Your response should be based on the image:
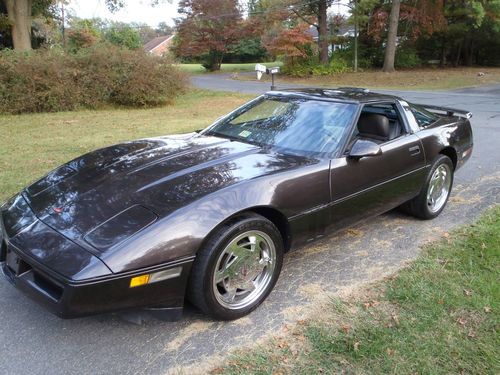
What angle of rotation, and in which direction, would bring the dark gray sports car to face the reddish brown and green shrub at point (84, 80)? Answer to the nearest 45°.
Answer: approximately 135° to its right

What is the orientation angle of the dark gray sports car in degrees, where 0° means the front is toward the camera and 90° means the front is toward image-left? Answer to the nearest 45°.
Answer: approximately 45°

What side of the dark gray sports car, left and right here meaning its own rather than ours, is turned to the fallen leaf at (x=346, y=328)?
left

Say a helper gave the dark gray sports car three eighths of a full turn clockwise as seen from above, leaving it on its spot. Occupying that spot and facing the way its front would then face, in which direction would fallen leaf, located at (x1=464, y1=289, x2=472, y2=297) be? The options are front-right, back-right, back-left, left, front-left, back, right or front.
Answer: right

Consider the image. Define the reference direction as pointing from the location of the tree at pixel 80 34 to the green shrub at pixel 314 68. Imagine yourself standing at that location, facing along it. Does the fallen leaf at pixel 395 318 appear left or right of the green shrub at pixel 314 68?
right

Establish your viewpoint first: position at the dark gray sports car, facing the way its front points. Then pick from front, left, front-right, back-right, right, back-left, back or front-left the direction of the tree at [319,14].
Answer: back-right

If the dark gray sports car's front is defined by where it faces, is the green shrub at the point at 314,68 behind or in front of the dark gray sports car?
behind

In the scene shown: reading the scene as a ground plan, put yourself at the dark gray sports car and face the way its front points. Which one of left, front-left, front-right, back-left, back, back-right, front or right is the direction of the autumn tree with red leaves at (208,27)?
back-right

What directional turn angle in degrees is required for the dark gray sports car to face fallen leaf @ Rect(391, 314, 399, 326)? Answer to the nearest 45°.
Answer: approximately 135° to its left

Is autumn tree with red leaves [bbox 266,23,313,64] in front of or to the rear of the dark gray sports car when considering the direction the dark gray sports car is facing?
to the rear

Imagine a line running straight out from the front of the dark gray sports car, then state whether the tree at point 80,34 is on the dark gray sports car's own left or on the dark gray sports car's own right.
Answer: on the dark gray sports car's own right
